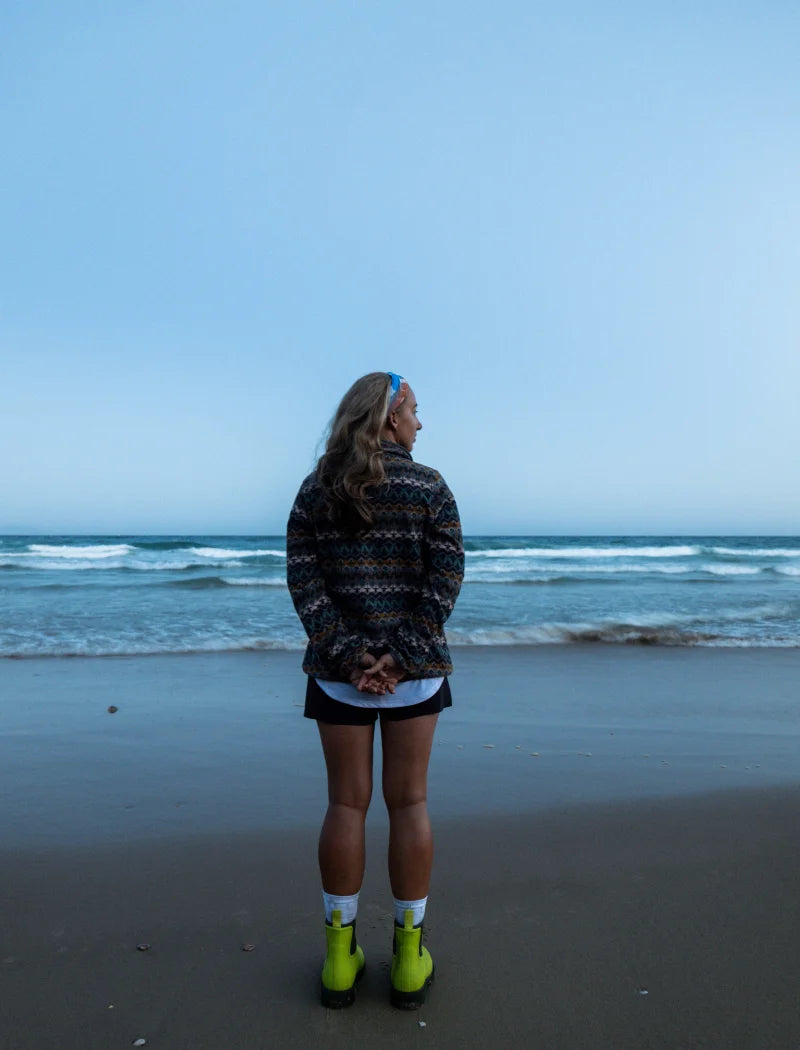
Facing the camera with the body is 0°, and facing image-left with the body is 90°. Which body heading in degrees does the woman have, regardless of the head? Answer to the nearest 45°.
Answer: approximately 180°
